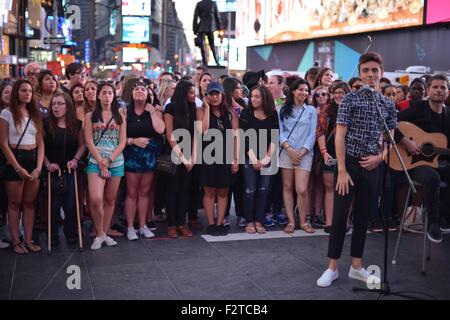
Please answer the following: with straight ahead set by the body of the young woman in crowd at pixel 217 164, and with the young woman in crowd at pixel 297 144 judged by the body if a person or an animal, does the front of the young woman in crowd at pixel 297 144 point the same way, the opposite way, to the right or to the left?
the same way

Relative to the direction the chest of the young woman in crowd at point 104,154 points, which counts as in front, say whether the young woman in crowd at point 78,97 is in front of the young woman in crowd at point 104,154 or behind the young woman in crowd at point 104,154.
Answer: behind

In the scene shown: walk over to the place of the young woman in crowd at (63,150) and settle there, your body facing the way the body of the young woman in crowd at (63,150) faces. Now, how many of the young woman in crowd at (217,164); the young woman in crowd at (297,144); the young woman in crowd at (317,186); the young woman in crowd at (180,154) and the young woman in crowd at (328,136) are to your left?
5

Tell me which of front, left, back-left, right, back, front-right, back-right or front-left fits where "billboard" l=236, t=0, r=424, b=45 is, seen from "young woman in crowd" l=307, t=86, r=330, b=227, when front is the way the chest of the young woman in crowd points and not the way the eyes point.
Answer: back

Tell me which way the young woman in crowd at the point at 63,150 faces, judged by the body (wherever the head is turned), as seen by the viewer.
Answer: toward the camera

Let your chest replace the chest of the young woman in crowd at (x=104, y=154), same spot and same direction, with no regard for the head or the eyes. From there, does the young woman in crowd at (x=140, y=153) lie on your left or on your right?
on your left

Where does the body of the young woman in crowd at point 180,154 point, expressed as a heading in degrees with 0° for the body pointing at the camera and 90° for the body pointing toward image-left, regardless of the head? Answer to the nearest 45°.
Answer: approximately 315°

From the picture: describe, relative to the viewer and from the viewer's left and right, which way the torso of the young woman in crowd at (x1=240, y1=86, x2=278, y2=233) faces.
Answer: facing the viewer

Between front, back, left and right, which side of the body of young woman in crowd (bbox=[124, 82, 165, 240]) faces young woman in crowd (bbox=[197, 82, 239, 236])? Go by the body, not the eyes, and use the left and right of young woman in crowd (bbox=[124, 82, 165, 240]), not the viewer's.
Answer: left

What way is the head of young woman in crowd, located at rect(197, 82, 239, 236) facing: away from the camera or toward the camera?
toward the camera

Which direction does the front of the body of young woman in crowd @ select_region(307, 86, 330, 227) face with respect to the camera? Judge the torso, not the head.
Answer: toward the camera

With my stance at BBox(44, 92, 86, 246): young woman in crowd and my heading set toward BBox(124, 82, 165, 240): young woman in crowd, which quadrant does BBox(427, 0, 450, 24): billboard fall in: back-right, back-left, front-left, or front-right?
front-left

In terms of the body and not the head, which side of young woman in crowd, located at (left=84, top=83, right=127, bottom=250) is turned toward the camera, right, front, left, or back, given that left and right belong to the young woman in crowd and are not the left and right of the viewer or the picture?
front

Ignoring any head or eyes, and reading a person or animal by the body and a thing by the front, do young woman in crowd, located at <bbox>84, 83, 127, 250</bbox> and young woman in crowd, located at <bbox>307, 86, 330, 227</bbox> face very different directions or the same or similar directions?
same or similar directions

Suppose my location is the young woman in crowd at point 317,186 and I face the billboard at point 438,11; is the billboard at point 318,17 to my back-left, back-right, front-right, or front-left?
front-left

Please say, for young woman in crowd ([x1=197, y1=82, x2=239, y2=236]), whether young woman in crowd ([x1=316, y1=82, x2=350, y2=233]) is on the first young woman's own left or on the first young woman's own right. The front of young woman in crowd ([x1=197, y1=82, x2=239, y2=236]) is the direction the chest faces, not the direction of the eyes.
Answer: on the first young woman's own left

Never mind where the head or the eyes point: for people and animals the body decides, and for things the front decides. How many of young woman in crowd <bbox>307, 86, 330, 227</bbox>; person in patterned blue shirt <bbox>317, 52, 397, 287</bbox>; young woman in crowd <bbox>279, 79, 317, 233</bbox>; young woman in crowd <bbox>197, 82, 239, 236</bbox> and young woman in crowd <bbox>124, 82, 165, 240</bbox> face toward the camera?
5
